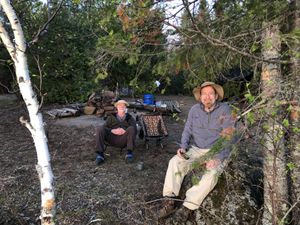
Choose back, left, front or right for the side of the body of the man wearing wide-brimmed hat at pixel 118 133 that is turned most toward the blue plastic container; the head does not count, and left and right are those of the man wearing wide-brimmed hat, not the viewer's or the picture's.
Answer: back

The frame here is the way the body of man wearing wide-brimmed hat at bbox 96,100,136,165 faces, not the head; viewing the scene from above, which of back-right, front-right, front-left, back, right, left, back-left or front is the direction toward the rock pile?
back

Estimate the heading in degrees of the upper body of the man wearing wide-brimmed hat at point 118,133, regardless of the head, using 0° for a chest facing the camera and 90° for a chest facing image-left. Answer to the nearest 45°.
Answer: approximately 0°
